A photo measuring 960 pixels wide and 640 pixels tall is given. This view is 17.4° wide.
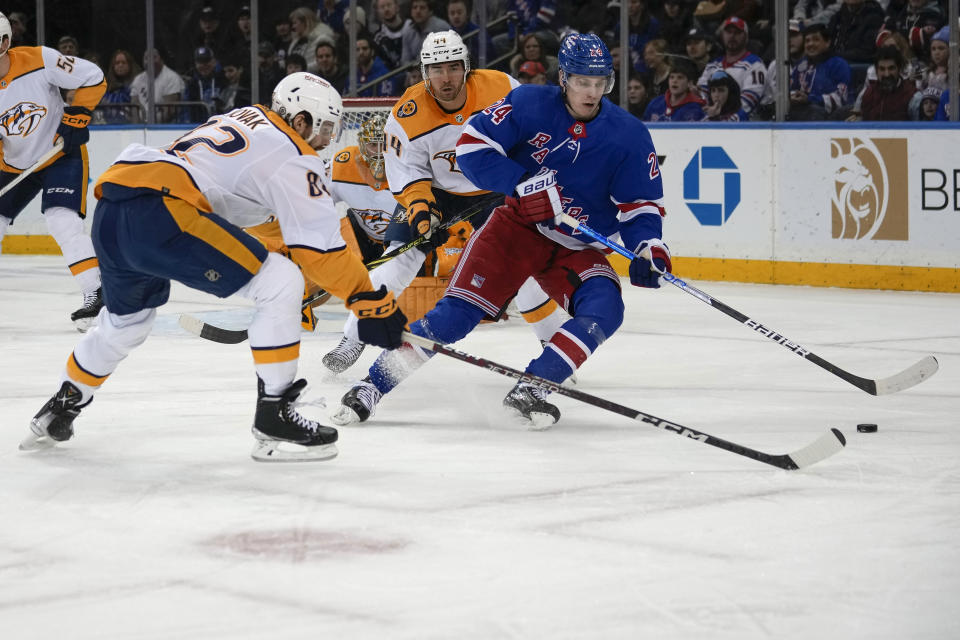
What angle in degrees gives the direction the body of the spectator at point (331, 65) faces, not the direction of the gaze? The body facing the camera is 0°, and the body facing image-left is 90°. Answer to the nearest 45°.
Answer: approximately 0°

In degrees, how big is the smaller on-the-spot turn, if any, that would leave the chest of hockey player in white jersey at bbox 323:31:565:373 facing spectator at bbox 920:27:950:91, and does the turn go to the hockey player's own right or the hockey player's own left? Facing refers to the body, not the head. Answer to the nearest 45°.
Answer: approximately 135° to the hockey player's own left

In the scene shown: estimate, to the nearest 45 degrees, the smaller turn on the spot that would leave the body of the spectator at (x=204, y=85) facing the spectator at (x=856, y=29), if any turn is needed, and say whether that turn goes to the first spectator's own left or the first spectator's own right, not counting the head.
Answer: approximately 45° to the first spectator's own left
